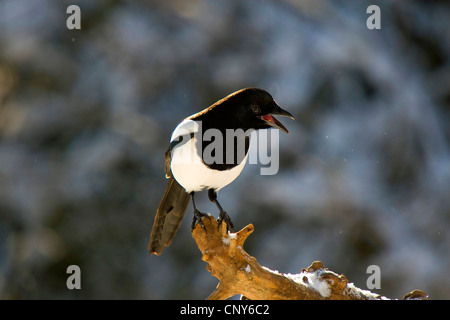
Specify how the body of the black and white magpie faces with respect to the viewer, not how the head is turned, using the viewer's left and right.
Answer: facing the viewer and to the right of the viewer
